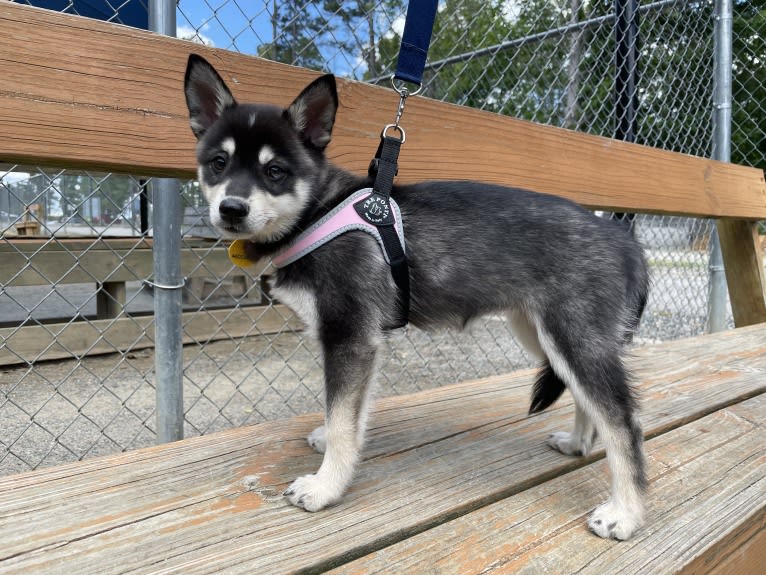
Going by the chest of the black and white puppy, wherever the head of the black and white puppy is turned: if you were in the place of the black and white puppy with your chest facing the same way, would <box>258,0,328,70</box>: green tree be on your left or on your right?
on your right

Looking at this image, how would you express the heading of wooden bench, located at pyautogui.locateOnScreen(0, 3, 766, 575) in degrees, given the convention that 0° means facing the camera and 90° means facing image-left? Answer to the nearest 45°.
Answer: approximately 315°

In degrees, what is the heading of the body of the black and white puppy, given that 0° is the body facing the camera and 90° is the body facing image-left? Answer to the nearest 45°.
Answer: approximately 90°

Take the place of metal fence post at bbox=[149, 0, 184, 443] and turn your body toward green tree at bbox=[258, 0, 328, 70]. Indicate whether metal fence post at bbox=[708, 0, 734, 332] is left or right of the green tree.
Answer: right

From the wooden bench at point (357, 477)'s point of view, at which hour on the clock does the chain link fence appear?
The chain link fence is roughly at 7 o'clock from the wooden bench.
